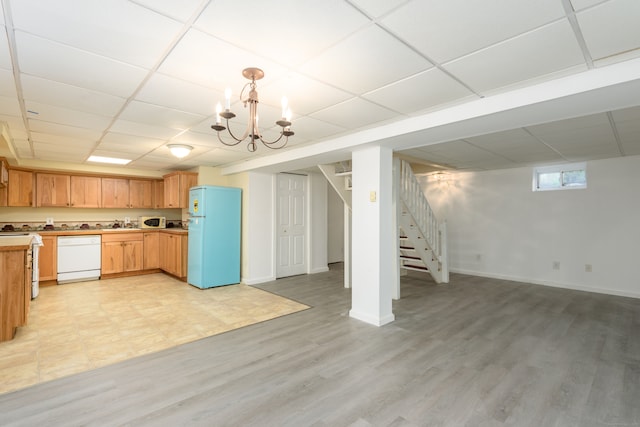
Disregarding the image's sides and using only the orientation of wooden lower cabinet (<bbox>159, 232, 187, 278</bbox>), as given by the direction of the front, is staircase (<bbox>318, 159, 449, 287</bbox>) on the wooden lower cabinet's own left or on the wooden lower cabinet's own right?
on the wooden lower cabinet's own left

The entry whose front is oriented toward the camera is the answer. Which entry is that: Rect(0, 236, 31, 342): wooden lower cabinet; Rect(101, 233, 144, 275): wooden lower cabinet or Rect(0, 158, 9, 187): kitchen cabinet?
Rect(101, 233, 144, 275): wooden lower cabinet

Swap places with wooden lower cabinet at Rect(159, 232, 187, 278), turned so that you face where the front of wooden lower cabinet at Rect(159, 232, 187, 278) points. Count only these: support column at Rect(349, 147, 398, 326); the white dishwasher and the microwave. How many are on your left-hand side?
1

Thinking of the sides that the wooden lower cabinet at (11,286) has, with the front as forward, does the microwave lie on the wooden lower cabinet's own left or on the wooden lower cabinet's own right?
on the wooden lower cabinet's own left

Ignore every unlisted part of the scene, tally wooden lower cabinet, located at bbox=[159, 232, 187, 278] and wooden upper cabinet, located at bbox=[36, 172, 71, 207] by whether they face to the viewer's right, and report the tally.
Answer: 0

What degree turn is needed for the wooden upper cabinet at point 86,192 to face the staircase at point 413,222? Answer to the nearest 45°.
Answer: approximately 45° to its left

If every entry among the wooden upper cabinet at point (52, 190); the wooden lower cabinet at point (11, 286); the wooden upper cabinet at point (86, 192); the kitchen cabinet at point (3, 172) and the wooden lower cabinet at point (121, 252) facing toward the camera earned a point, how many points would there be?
3

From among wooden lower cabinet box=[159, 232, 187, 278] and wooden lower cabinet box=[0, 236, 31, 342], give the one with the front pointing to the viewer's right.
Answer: wooden lower cabinet box=[0, 236, 31, 342]

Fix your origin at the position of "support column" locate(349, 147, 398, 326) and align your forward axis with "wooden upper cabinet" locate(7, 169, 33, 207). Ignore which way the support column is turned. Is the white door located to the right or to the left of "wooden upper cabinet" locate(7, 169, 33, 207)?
right

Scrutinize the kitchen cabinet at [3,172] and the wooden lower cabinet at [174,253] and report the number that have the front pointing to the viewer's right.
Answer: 1

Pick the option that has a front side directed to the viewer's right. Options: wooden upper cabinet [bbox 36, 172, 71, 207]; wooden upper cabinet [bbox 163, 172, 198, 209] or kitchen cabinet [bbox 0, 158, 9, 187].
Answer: the kitchen cabinet

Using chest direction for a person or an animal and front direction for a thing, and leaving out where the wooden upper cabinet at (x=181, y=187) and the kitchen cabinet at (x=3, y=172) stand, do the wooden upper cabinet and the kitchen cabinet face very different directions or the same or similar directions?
very different directions

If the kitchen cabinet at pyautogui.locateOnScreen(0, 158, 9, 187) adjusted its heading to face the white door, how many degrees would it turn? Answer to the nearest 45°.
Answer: approximately 45° to its right

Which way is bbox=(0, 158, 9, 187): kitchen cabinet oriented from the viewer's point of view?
to the viewer's right
